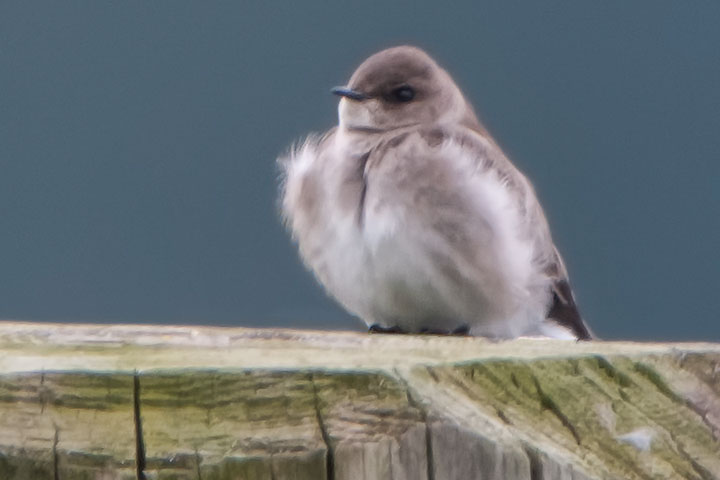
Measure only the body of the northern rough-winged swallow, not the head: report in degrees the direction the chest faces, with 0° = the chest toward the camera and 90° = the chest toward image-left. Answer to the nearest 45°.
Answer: approximately 45°
